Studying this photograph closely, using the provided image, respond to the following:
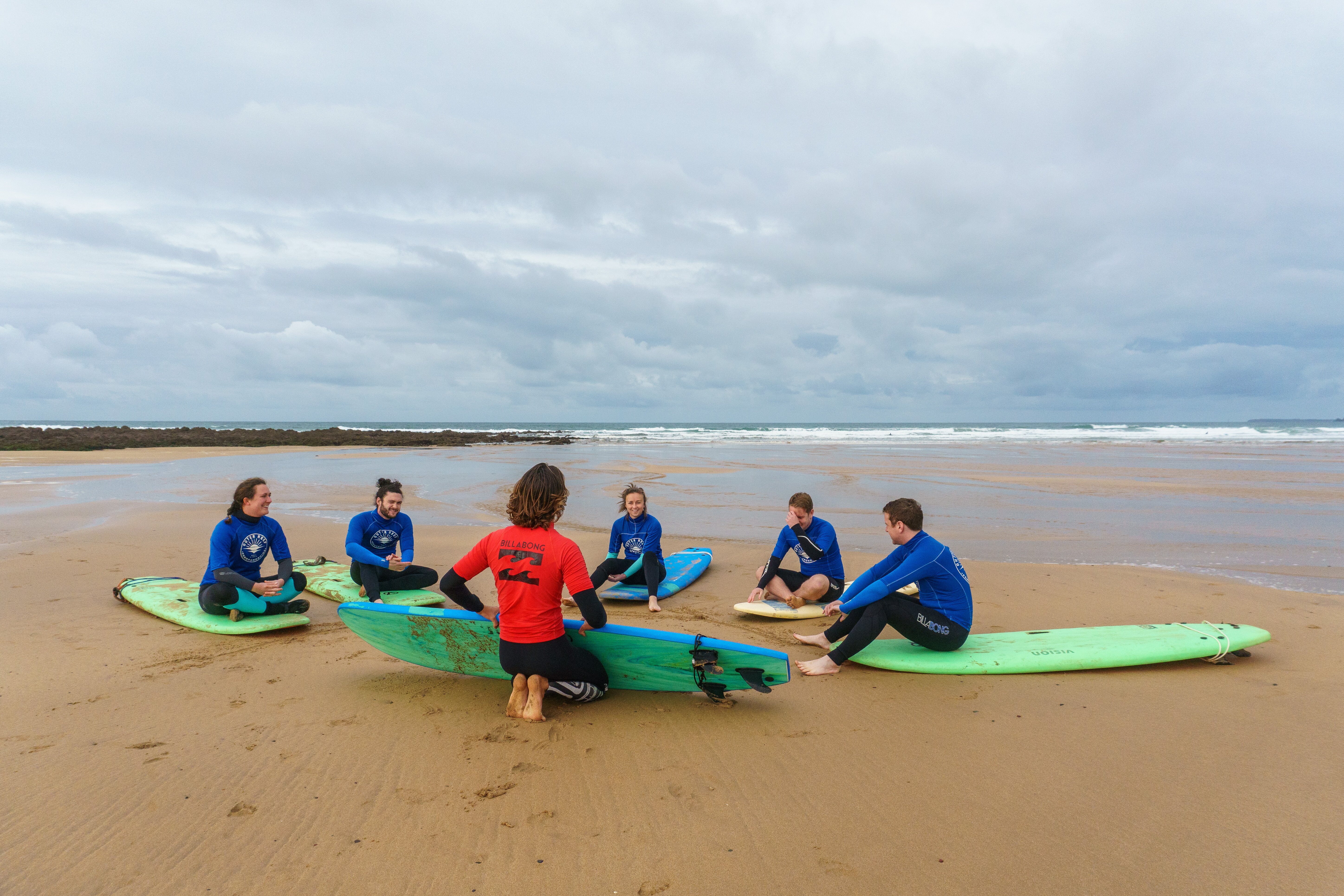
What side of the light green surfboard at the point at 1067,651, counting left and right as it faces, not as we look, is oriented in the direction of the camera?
left

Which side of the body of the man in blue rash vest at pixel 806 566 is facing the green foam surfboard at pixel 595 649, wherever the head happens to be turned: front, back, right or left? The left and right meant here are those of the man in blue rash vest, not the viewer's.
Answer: front

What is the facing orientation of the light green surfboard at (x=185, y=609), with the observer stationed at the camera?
facing to the right of the viewer

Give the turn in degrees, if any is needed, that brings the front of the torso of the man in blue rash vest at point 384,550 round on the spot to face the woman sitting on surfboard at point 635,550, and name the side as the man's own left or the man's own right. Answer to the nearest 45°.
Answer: approximately 45° to the man's own left

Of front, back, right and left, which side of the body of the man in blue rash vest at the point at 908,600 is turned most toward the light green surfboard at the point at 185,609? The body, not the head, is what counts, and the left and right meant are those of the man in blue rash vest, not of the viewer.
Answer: front

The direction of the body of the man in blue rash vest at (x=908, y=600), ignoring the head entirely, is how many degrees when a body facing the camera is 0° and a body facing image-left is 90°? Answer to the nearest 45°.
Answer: approximately 90°

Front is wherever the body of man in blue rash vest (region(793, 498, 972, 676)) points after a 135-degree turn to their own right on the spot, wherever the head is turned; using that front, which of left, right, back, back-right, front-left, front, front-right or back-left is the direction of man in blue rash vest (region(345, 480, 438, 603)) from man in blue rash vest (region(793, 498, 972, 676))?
back-left

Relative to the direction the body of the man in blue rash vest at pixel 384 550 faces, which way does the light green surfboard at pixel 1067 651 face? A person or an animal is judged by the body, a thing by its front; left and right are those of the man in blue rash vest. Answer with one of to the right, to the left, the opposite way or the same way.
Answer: to the right

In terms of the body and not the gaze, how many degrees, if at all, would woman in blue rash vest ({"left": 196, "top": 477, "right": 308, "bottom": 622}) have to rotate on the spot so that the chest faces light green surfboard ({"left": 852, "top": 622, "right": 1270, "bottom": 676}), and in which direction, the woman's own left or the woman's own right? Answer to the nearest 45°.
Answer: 0° — they already face it

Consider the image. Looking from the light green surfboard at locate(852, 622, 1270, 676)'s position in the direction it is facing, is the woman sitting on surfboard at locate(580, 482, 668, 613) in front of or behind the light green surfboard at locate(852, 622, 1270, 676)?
in front

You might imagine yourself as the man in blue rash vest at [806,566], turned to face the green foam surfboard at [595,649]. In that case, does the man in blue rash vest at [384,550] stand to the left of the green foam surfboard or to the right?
right
